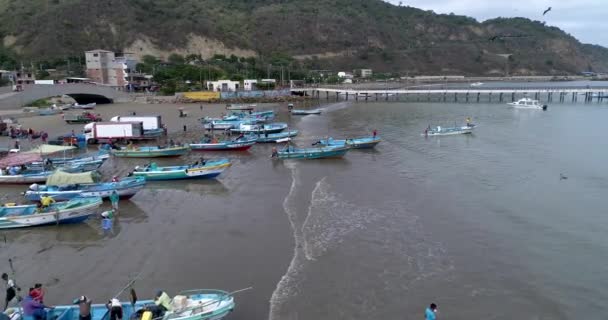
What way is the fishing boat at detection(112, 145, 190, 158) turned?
to the viewer's right

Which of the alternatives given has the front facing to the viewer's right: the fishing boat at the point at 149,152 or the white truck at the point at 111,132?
the fishing boat

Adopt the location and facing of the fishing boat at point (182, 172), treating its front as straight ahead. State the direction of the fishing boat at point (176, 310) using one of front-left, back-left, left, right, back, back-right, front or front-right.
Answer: right

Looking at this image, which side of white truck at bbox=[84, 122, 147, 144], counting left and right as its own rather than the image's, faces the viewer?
left

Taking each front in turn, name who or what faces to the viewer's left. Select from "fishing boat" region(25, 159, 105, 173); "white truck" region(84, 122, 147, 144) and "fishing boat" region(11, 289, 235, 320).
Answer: the white truck

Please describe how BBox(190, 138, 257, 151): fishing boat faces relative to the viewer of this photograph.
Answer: facing to the right of the viewer

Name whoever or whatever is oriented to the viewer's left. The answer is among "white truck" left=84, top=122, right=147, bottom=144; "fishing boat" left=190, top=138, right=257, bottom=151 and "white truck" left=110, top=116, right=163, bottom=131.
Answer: "white truck" left=84, top=122, right=147, bottom=144

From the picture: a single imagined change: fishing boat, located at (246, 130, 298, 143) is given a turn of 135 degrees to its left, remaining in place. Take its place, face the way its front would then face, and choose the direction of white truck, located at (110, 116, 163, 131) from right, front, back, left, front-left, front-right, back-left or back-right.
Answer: front-left

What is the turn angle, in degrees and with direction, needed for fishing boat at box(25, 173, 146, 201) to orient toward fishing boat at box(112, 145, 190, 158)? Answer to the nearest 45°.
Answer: approximately 45° to its left

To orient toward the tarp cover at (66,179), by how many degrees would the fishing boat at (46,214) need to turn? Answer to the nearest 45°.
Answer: approximately 90° to its left

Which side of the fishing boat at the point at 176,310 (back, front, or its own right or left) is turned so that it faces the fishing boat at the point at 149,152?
left

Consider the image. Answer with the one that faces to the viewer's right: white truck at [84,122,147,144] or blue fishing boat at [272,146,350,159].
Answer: the blue fishing boat

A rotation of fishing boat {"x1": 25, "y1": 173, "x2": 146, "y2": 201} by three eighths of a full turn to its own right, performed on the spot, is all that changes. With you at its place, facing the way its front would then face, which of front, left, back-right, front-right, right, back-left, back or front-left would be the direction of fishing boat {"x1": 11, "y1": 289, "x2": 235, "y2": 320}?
front-left
